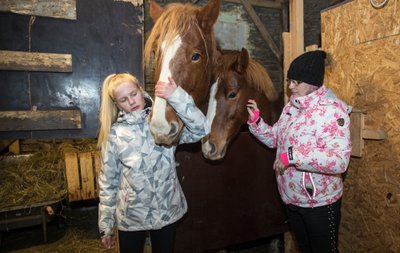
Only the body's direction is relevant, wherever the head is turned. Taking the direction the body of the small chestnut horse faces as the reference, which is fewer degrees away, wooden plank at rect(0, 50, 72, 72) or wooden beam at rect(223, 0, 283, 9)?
the wooden plank

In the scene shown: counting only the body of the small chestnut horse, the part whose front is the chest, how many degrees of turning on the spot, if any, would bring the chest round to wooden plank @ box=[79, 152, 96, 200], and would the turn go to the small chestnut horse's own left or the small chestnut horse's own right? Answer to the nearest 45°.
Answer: approximately 90° to the small chestnut horse's own right

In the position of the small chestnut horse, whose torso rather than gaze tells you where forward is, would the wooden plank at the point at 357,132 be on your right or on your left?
on your left

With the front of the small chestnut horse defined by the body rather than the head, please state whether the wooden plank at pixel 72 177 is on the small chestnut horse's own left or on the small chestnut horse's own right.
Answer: on the small chestnut horse's own right

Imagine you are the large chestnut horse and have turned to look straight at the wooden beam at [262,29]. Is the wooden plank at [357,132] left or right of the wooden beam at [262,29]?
right

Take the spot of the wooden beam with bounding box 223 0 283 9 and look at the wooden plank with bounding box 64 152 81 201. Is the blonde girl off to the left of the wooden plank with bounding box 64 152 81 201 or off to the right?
left

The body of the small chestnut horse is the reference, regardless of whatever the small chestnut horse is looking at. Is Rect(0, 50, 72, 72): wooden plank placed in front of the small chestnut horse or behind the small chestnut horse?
in front

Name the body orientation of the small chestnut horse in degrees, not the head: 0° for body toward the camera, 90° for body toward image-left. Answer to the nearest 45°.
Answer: approximately 45°

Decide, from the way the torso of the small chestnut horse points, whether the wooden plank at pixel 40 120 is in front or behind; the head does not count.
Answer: in front
